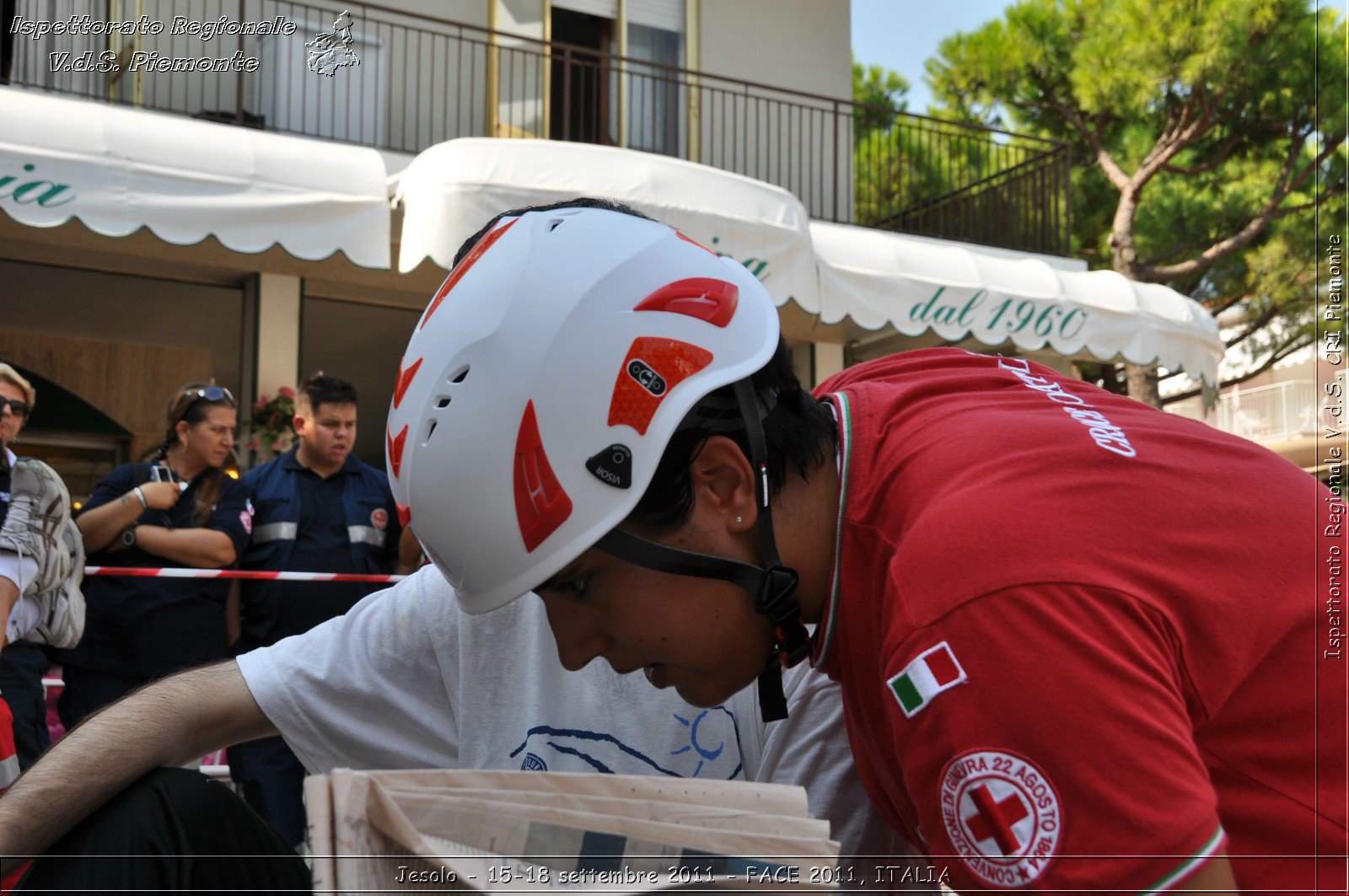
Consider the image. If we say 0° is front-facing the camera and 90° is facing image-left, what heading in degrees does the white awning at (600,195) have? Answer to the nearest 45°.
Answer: approximately 315°

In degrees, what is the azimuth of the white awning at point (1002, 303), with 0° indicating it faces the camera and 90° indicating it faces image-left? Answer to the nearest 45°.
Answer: approximately 315°

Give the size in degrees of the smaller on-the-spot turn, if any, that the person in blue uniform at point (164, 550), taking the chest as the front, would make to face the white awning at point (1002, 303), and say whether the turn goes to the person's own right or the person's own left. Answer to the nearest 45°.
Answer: approximately 90° to the person's own left

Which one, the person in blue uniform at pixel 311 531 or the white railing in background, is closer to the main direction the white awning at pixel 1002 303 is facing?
the person in blue uniform

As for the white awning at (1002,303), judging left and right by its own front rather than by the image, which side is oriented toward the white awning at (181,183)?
right

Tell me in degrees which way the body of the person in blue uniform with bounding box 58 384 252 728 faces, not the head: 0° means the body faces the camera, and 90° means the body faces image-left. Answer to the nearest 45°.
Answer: approximately 315°

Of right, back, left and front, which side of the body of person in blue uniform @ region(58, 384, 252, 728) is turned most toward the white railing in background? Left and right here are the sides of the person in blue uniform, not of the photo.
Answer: left

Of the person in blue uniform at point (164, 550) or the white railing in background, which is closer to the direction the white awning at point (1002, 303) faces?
the person in blue uniform

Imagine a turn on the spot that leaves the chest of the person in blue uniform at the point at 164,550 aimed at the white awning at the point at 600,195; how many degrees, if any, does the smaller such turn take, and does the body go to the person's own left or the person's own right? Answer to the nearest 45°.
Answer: approximately 90° to the person's own left

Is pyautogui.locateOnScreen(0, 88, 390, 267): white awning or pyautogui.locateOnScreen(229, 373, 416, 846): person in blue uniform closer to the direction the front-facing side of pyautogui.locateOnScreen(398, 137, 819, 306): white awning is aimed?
the person in blue uniform

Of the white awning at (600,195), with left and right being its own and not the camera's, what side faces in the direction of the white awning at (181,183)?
right
